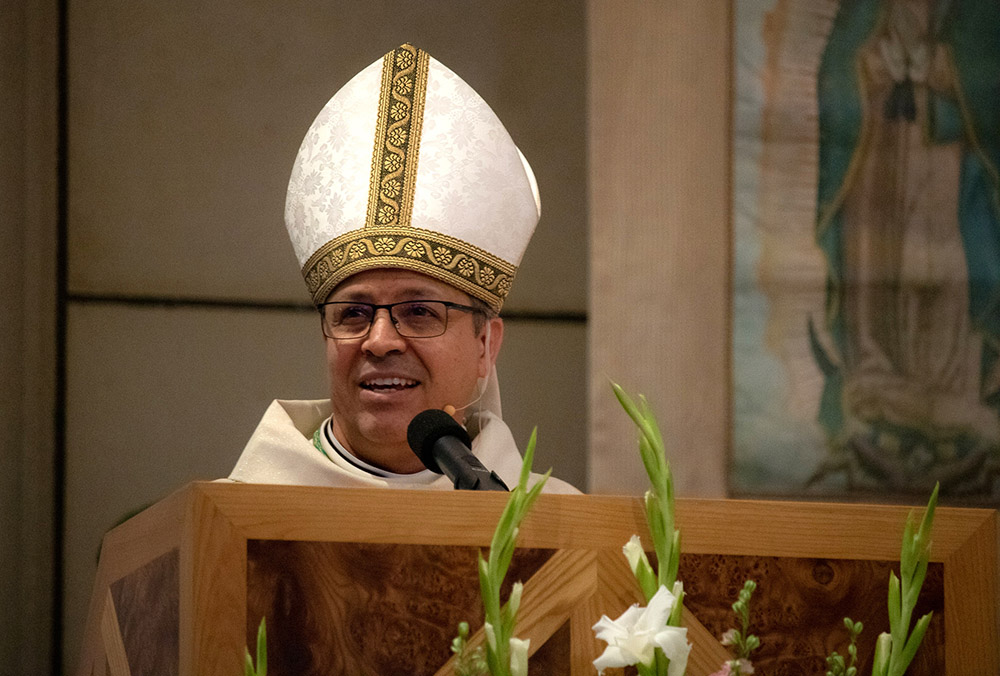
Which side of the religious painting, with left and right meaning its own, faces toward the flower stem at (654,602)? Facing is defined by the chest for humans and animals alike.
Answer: front

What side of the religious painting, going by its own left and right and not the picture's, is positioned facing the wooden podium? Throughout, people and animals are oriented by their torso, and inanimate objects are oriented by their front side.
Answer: front

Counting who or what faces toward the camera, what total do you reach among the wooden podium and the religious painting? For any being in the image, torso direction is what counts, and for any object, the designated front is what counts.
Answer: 2

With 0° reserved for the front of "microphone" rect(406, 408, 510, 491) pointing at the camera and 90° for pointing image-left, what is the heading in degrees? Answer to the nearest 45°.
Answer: approximately 135°

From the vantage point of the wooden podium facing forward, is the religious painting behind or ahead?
behind

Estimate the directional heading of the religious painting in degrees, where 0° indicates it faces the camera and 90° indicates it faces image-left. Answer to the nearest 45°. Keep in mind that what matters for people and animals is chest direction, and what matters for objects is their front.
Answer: approximately 0°

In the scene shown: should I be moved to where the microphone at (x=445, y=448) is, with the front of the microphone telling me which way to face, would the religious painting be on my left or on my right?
on my right
